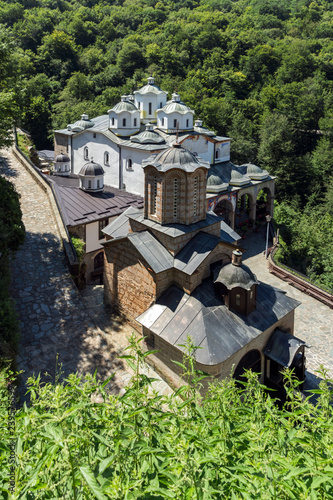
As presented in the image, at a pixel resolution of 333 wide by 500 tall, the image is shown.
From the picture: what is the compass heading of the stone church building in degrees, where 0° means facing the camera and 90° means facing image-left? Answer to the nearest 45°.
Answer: approximately 315°
